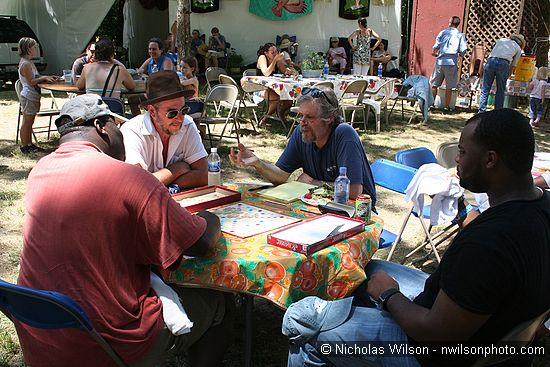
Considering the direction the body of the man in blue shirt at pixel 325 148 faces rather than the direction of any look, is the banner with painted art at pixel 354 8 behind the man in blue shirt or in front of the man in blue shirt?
behind

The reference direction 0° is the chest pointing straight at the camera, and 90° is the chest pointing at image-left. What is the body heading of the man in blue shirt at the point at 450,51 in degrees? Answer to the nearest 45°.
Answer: approximately 180°

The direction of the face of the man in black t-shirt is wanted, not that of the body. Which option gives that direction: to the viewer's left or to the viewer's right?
to the viewer's left

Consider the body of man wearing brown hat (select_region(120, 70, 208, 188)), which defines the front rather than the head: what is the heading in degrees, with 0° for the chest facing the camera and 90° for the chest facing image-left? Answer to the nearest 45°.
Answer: approximately 315°

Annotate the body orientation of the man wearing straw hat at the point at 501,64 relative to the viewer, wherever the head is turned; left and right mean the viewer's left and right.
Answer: facing away from the viewer and to the right of the viewer

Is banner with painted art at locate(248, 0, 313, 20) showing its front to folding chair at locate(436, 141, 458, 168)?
yes

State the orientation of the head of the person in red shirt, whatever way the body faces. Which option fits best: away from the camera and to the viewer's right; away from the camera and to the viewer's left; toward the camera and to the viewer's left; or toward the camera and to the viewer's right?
away from the camera and to the viewer's right

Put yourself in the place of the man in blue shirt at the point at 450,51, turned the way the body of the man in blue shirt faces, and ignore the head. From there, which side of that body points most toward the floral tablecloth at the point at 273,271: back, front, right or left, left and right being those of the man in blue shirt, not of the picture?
back

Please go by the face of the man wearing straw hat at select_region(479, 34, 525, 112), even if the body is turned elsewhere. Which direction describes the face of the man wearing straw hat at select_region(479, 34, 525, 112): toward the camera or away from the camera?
away from the camera

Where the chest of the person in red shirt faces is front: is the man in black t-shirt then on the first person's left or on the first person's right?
on the first person's right

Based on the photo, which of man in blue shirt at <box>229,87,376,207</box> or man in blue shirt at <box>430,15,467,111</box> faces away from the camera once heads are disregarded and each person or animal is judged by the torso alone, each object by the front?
man in blue shirt at <box>430,15,467,111</box>

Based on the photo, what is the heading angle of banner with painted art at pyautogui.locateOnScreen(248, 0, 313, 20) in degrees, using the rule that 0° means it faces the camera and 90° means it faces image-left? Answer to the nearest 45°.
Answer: approximately 0°

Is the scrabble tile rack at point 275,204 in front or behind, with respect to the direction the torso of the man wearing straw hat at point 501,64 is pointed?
behind

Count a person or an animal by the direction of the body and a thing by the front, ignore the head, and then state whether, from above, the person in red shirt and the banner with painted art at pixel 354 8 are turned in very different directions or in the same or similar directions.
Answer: very different directions

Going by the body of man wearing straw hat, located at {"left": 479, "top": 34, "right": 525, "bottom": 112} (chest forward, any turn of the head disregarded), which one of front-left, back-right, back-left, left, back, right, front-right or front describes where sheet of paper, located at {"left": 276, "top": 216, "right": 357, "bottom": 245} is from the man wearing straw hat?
back-right
